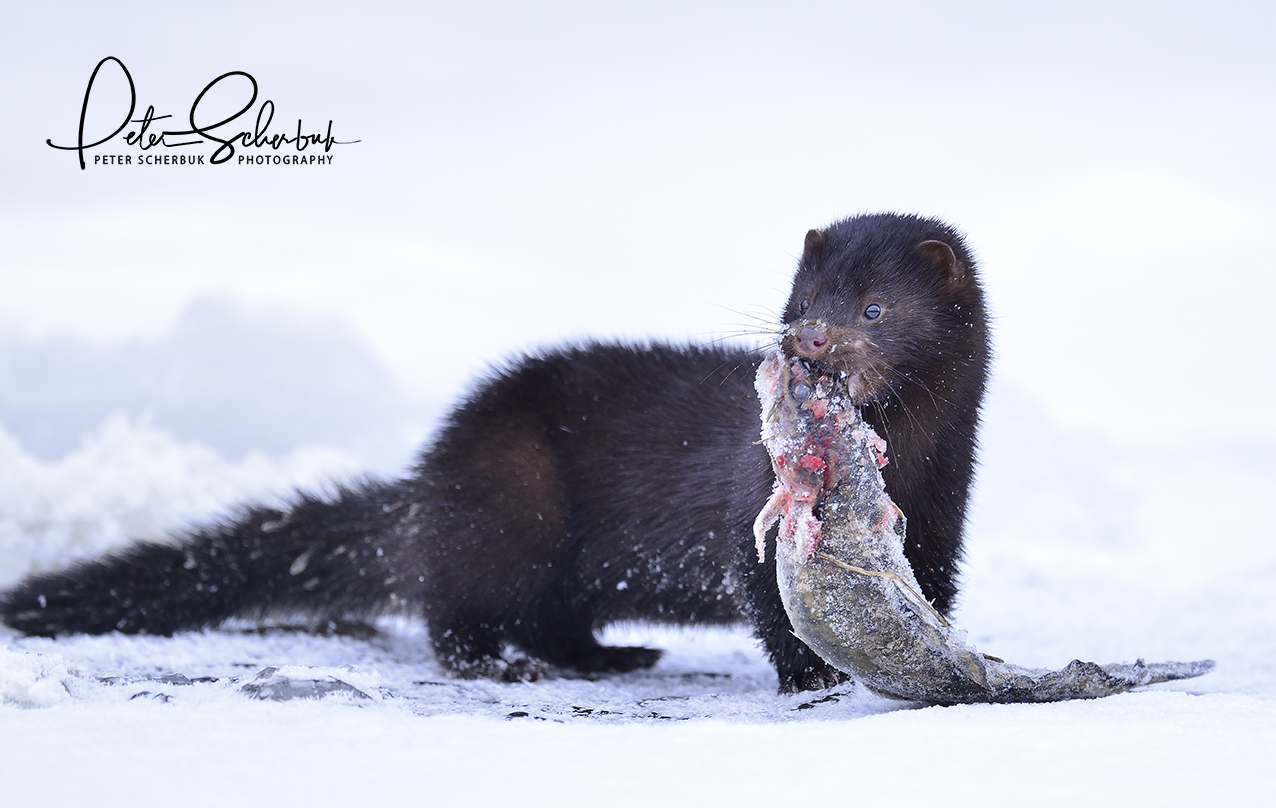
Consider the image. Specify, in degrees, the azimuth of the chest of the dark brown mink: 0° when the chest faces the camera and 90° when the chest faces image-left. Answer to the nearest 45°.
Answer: approximately 270°
